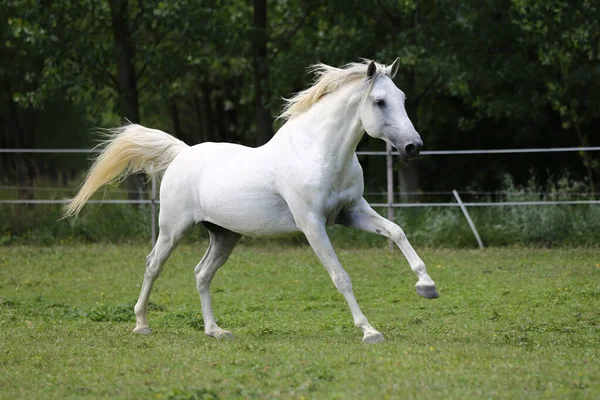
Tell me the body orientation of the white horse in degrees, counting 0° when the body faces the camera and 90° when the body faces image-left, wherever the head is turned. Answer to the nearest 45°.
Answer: approximately 270°
